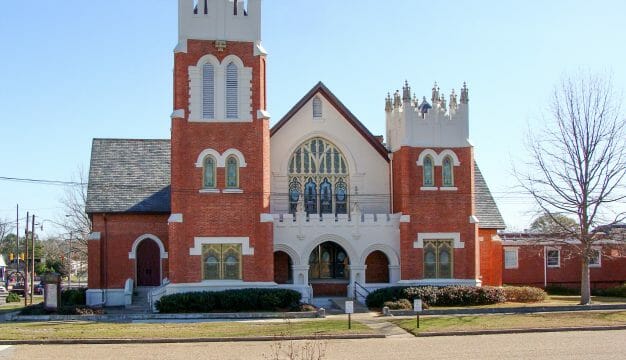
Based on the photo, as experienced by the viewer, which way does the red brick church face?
facing the viewer

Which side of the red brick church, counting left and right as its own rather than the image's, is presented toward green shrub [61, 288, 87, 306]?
right

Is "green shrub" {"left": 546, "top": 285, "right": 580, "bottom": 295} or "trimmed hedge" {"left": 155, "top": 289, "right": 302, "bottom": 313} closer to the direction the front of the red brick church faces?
the trimmed hedge

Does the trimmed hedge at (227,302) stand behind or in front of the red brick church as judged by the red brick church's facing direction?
in front

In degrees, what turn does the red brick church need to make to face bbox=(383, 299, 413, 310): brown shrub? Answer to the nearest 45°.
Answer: approximately 45° to its left

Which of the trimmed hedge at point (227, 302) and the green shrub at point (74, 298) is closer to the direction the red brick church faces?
the trimmed hedge

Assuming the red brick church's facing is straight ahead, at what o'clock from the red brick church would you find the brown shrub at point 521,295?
The brown shrub is roughly at 9 o'clock from the red brick church.
